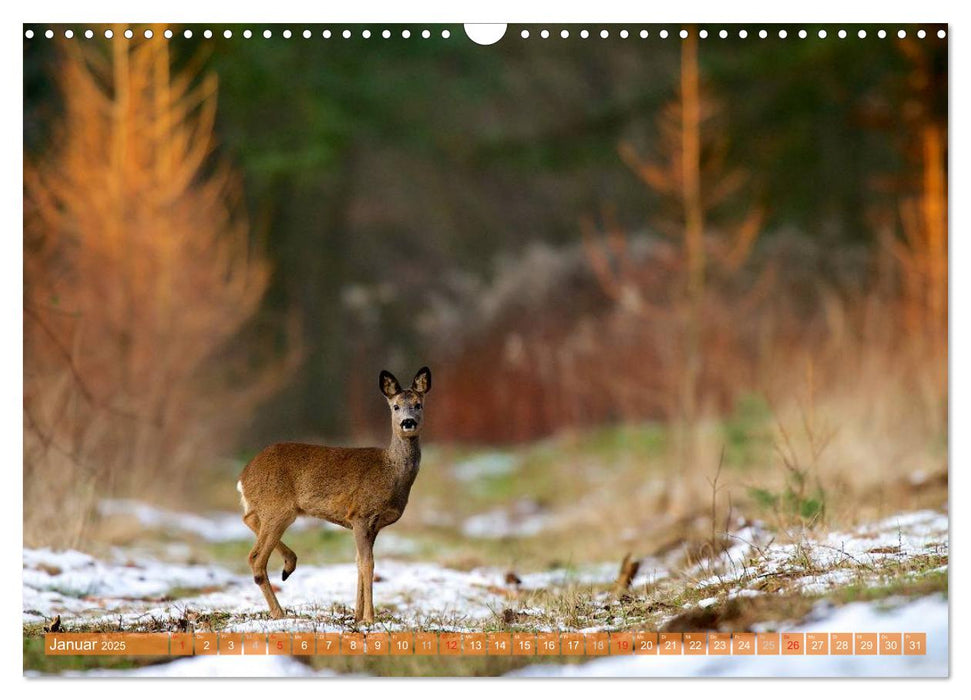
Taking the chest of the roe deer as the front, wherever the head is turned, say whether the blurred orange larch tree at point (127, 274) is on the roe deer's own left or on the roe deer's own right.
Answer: on the roe deer's own left

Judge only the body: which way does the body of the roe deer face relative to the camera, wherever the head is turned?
to the viewer's right
